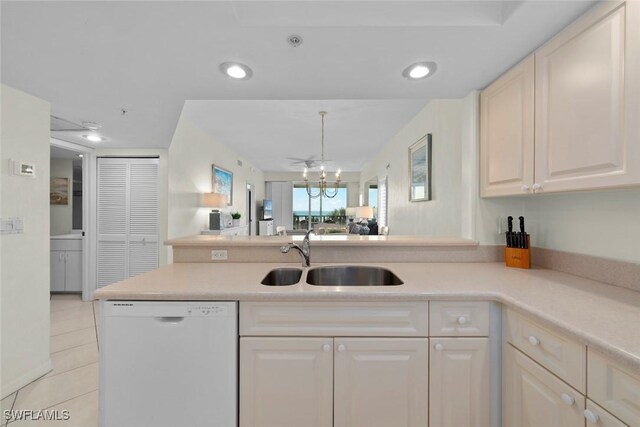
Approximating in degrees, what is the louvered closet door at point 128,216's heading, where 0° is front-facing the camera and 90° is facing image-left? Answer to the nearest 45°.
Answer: approximately 0°

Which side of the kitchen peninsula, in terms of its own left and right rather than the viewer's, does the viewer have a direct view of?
front

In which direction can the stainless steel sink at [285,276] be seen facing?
toward the camera

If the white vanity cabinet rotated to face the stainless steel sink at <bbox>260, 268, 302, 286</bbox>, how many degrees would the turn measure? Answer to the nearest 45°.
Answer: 0° — it already faces it

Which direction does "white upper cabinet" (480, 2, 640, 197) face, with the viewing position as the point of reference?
facing the viewer and to the left of the viewer

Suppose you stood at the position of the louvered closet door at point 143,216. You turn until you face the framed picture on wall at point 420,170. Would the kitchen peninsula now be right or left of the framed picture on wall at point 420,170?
right

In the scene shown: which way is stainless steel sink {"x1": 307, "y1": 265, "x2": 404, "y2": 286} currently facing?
toward the camera

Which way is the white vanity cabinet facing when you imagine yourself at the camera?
facing the viewer

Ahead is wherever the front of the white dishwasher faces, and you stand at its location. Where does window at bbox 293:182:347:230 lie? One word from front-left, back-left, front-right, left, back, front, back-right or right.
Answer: back-left
